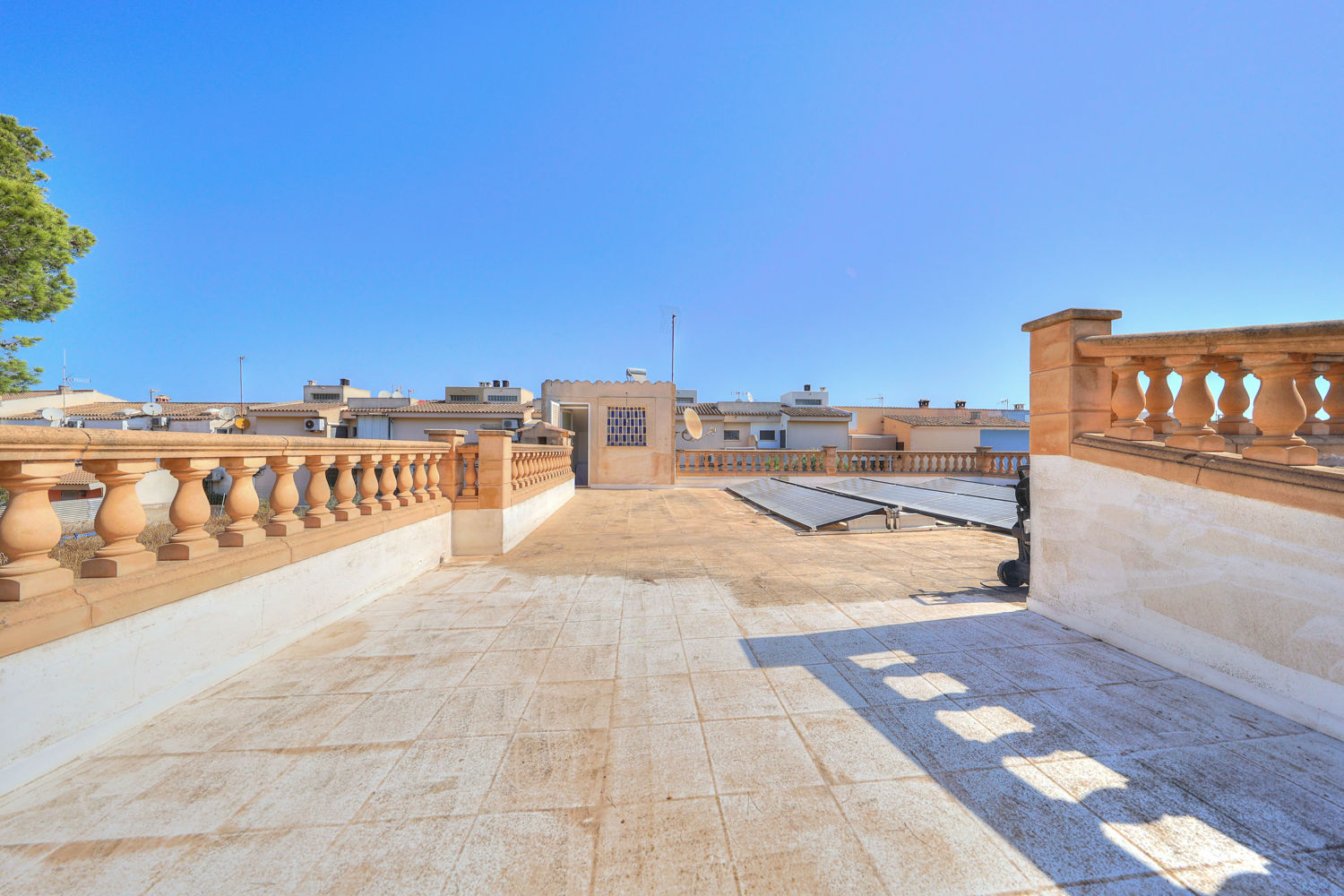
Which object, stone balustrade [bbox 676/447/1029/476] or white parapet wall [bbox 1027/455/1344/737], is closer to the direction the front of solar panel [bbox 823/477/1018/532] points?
the white parapet wall

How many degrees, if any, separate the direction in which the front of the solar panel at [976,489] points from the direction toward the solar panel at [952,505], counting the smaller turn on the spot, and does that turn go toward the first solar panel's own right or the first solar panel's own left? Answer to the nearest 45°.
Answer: approximately 45° to the first solar panel's own left

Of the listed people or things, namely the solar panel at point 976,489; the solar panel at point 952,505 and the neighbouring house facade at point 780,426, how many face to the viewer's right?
0

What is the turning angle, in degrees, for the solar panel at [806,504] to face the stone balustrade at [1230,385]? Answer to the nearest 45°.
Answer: approximately 45° to its left

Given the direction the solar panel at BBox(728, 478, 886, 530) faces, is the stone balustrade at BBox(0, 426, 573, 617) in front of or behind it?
in front

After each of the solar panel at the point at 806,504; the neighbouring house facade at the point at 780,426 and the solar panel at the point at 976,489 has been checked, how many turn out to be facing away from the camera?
0

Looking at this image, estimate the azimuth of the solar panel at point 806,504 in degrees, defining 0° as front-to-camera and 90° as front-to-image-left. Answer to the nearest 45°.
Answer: approximately 45°

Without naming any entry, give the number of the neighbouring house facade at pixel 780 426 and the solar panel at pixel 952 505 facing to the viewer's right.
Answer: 0

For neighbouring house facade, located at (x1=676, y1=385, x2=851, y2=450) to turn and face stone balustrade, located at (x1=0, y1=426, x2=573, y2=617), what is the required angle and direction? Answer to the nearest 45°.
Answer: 0° — it already faces it

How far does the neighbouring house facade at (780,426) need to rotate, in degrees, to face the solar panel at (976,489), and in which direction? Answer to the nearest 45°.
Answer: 0° — it already faces it

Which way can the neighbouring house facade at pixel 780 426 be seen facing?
toward the camera

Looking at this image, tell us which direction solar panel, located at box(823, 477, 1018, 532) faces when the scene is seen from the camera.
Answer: facing the viewer and to the left of the viewer

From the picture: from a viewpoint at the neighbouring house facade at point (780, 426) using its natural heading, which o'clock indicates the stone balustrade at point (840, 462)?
The stone balustrade is roughly at 12 o'clock from the neighbouring house facade.

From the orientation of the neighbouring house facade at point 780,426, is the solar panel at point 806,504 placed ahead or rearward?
ahead

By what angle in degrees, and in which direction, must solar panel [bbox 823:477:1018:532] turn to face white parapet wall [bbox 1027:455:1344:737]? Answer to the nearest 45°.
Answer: approximately 45° to its left
